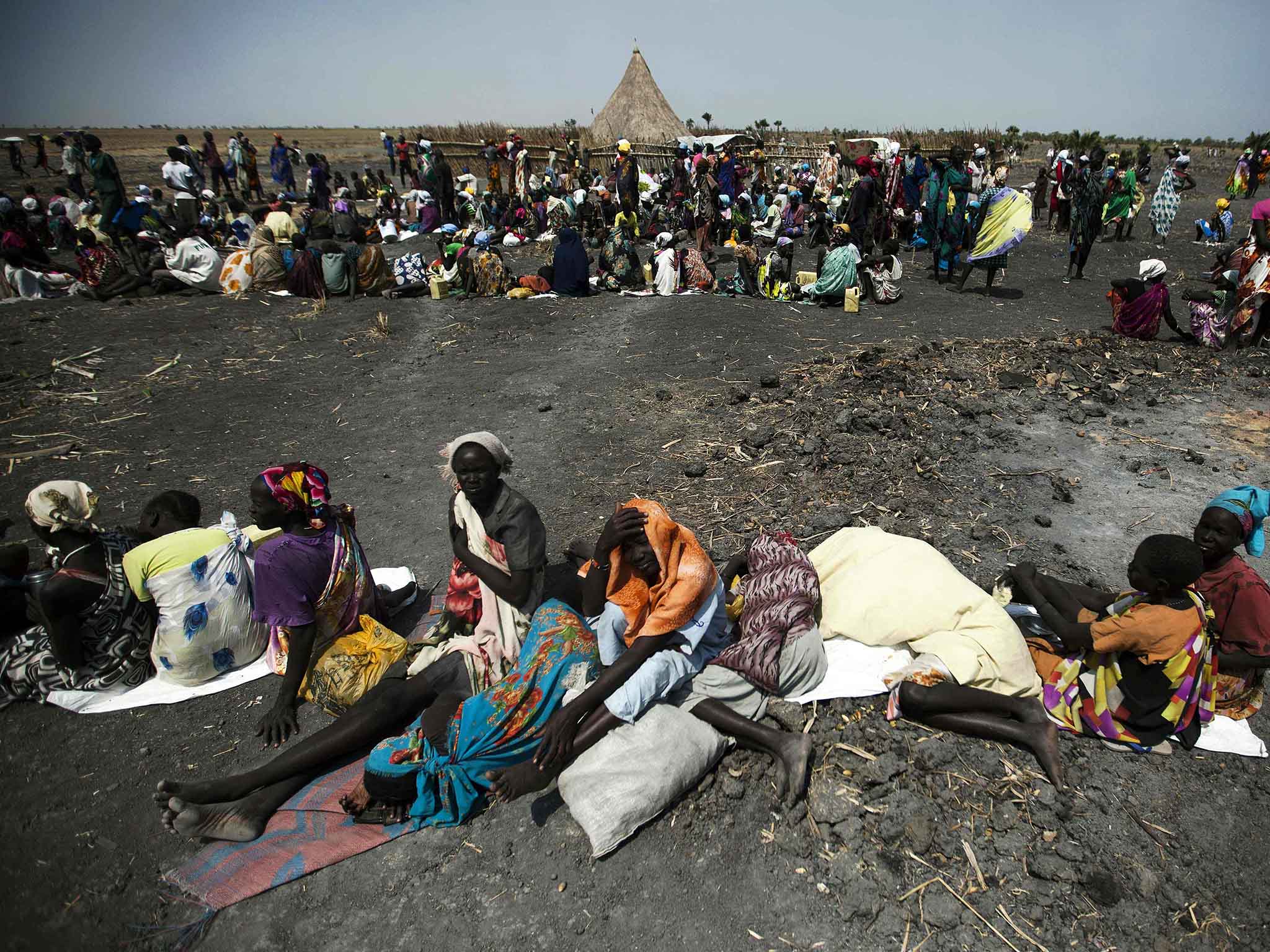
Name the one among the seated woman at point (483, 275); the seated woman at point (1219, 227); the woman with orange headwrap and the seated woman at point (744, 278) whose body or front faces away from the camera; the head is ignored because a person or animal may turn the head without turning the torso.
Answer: the seated woman at point (483, 275)

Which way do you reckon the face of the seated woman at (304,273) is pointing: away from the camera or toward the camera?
away from the camera

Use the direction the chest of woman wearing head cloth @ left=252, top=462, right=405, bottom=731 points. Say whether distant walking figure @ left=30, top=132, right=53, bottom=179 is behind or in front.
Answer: in front

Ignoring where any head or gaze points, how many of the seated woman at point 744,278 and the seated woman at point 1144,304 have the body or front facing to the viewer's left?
1

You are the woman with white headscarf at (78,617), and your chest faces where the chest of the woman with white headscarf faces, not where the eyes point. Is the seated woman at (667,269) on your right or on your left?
on your right

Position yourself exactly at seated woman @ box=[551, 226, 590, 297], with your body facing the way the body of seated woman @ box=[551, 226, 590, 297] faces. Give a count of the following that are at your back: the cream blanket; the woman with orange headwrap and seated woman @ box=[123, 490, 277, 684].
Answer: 3

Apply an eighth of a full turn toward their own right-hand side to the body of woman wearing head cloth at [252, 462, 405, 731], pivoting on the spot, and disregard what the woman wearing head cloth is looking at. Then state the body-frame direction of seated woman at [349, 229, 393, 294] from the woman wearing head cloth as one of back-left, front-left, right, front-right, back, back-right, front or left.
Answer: front

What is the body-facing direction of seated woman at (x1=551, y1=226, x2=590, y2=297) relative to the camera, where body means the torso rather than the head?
away from the camera

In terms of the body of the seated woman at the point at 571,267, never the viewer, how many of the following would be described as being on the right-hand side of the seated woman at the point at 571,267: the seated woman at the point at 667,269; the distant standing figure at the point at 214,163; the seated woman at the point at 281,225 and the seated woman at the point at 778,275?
2

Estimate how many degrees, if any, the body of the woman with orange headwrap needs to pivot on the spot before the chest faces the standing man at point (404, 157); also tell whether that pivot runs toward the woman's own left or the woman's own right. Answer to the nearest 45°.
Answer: approximately 135° to the woman's own right

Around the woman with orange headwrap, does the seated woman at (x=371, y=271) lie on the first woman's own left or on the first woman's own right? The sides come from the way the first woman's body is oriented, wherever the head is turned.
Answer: on the first woman's own right
